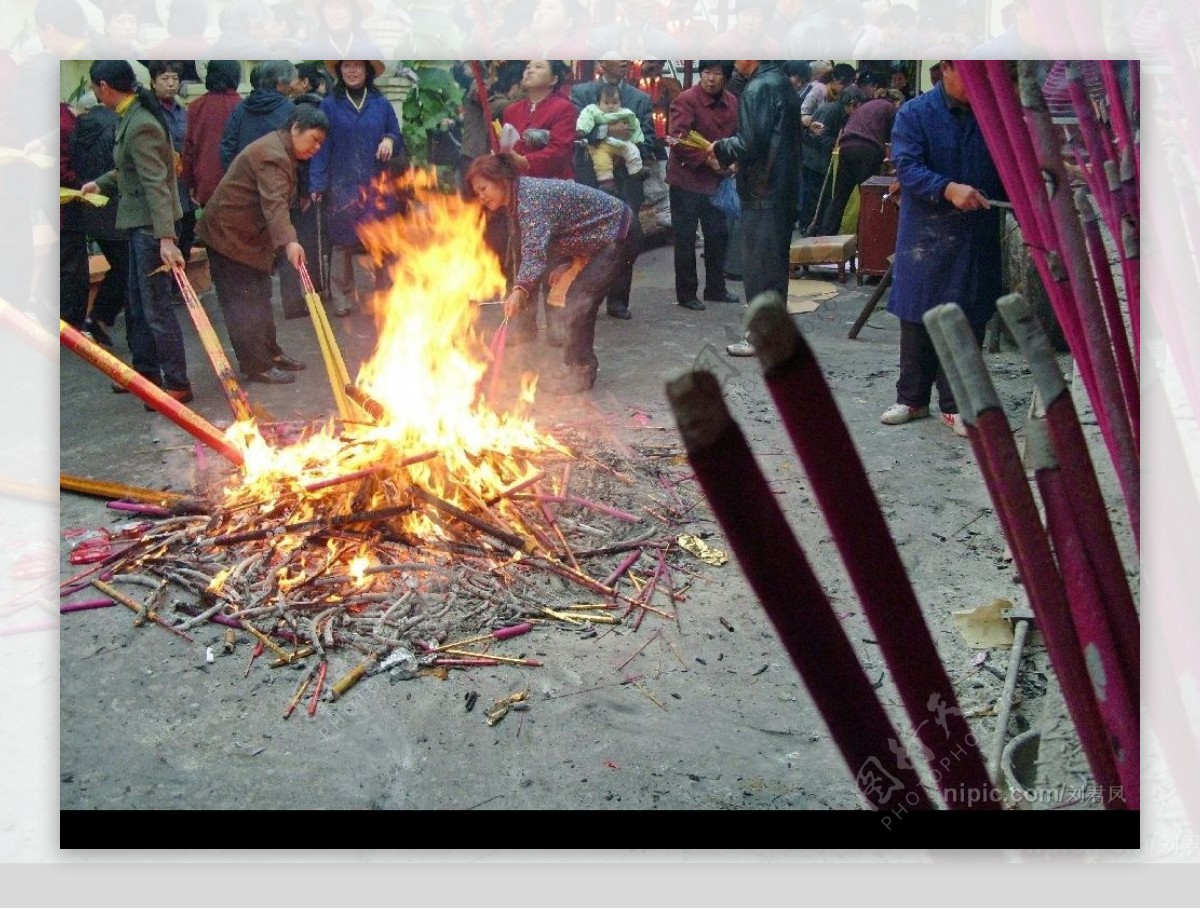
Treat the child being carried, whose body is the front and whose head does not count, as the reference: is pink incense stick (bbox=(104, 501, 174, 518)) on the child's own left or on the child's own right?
on the child's own right

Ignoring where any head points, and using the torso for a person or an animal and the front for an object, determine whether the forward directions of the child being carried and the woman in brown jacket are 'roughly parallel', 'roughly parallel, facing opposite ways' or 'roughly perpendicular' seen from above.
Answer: roughly perpendicular

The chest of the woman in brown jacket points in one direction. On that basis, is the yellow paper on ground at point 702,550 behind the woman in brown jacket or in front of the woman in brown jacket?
in front

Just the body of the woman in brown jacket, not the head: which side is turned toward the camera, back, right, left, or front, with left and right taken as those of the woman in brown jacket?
right

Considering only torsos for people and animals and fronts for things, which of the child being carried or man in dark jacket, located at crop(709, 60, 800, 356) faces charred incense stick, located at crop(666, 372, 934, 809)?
the child being carried

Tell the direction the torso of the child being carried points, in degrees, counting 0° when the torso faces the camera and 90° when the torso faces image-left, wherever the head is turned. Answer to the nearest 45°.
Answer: approximately 0°

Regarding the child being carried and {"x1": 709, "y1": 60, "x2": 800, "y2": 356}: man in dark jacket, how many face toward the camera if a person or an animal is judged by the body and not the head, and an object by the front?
1
